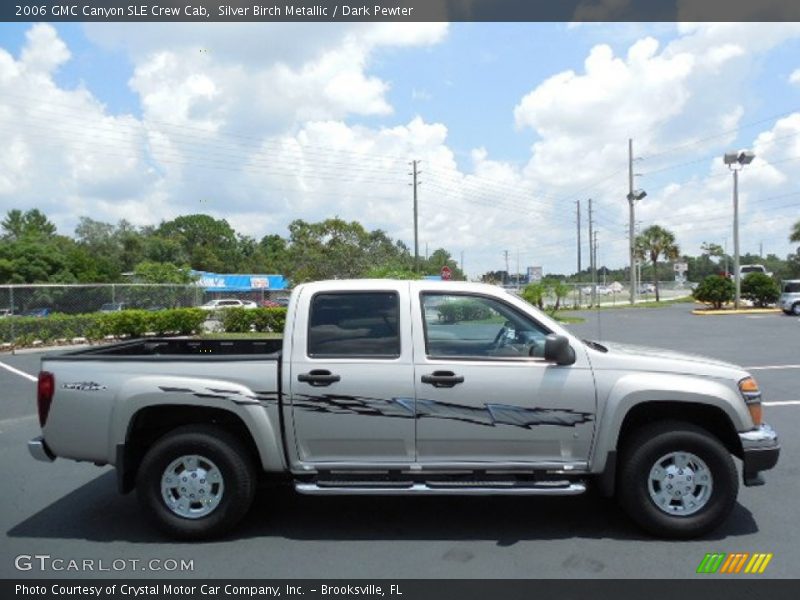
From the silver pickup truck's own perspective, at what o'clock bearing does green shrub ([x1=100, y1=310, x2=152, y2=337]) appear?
The green shrub is roughly at 8 o'clock from the silver pickup truck.

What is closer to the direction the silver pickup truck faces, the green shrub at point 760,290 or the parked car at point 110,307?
the green shrub

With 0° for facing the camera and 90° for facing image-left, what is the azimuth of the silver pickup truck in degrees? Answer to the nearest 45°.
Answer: approximately 270°

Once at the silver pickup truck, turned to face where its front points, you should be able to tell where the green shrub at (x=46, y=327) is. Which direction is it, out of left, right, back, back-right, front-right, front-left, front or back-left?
back-left

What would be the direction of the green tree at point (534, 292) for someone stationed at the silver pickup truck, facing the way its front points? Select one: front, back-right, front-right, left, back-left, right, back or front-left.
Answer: left

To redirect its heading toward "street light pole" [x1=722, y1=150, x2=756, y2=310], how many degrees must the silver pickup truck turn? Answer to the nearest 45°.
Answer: approximately 45° to its left

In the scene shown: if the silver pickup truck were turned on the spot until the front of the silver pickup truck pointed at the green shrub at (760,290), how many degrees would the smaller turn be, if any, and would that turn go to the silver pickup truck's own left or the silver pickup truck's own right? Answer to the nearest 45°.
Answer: approximately 45° to the silver pickup truck's own left

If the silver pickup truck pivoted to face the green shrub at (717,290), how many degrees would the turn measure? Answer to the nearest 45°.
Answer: approximately 45° to its left

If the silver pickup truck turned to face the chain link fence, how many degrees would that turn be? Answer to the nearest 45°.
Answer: approximately 135° to its left
